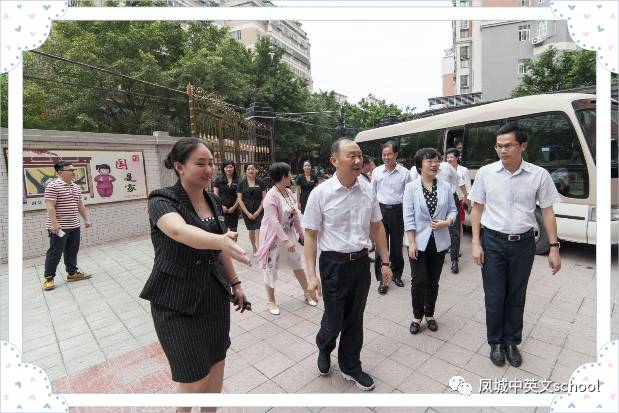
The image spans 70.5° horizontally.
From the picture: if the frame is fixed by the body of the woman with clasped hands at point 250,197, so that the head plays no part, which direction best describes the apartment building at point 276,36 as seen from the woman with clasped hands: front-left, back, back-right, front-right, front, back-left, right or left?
back

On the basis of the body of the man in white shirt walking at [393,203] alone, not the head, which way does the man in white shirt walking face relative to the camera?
toward the camera

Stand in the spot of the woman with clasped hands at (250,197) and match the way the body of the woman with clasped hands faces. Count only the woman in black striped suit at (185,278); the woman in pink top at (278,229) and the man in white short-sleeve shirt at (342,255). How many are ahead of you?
3

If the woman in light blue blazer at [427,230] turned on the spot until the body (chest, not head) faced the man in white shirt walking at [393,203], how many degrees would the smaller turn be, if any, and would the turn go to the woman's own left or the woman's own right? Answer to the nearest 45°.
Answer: approximately 180°

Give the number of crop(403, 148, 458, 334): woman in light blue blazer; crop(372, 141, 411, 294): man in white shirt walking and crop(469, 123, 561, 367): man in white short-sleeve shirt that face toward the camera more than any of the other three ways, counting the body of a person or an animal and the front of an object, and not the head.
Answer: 3

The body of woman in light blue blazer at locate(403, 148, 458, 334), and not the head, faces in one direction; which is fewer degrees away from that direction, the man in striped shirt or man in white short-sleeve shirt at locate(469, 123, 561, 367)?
the man in white short-sleeve shirt

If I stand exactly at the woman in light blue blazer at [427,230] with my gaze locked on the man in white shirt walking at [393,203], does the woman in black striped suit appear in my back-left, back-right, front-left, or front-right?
back-left

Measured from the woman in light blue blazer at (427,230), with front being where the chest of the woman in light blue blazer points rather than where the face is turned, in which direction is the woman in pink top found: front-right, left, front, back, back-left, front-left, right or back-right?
right

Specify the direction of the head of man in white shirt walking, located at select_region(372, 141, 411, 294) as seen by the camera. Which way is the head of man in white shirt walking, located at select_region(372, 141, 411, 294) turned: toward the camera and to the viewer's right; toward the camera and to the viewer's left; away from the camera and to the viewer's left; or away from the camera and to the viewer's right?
toward the camera and to the viewer's left

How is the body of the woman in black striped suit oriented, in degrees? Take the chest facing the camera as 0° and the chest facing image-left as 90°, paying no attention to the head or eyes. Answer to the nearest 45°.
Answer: approximately 315°

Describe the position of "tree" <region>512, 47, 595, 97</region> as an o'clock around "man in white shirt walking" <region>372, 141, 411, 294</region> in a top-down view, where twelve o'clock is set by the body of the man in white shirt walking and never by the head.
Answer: The tree is roughly at 7 o'clock from the man in white shirt walking.

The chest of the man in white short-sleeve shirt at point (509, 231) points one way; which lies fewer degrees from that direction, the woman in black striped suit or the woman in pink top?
the woman in black striped suit

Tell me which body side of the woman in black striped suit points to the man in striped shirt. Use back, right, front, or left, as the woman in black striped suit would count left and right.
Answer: back

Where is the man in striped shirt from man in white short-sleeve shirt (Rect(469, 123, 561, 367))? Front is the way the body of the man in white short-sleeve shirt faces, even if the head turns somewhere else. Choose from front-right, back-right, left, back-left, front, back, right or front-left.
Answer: right

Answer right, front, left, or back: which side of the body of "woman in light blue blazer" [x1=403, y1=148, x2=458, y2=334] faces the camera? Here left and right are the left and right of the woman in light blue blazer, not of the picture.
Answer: front

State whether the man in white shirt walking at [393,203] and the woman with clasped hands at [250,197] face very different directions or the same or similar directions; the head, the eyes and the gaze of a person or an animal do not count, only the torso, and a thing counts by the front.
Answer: same or similar directions
